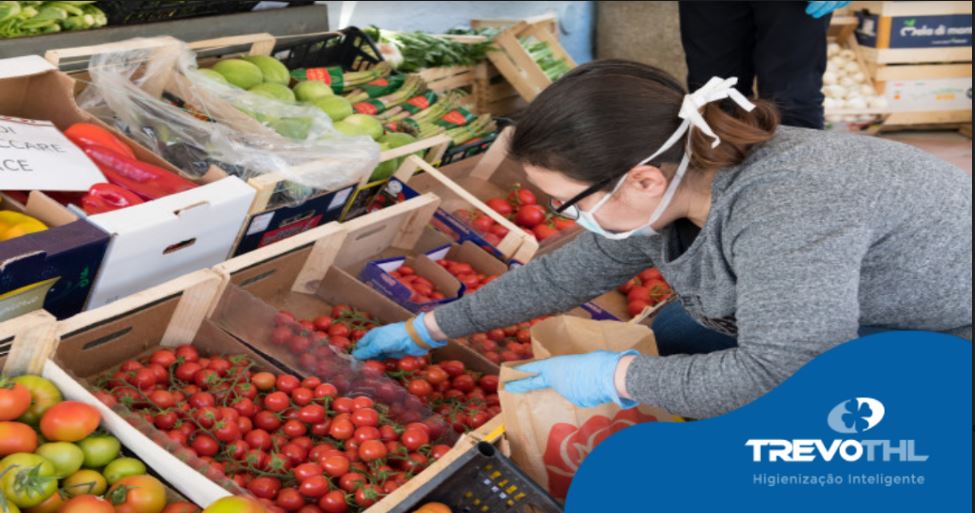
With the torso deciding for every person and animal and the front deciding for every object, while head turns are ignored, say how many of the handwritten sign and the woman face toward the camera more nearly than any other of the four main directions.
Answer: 1

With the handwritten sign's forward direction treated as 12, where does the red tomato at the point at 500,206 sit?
The red tomato is roughly at 8 o'clock from the handwritten sign.

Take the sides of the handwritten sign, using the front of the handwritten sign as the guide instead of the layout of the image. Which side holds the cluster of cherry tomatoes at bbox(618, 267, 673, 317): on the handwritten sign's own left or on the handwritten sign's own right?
on the handwritten sign's own left

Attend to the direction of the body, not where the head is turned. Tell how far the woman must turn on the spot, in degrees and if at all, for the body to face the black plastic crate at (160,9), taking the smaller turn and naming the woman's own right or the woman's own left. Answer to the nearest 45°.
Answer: approximately 45° to the woman's own right

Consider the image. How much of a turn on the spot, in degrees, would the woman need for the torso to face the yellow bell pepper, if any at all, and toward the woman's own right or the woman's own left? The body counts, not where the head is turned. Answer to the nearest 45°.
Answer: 0° — they already face it

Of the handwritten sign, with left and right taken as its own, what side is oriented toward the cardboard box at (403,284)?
left

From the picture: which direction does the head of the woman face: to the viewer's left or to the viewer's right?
to the viewer's left

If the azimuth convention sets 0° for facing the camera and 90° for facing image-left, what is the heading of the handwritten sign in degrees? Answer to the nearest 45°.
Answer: approximately 0°

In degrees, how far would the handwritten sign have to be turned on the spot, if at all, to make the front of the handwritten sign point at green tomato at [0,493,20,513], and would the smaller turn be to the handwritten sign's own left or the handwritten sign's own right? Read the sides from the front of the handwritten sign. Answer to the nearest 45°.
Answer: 0° — it already faces it

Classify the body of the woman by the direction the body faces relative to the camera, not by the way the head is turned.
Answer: to the viewer's left

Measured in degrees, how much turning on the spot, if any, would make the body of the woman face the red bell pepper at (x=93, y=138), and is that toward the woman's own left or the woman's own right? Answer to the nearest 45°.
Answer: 0° — they already face it
